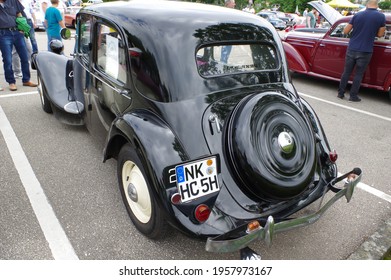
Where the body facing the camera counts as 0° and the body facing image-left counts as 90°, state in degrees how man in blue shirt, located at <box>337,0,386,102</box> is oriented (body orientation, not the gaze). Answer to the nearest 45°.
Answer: approximately 180°

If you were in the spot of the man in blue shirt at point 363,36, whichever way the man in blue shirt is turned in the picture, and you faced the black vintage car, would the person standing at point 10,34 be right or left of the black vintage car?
right

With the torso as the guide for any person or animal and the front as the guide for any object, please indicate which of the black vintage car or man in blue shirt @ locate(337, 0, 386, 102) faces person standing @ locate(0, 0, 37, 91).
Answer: the black vintage car

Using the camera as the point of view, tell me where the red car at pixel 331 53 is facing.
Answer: facing away from the viewer and to the left of the viewer

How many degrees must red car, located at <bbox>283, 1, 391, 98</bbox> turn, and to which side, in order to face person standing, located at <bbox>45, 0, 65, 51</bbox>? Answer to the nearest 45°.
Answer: approximately 45° to its left

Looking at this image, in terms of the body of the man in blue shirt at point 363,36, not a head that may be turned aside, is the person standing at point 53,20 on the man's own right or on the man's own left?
on the man's own left

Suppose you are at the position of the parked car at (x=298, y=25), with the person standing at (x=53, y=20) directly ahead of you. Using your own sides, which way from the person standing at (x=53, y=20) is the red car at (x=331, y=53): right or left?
left

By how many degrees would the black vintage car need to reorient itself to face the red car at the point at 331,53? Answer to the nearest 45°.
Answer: approximately 90° to its right

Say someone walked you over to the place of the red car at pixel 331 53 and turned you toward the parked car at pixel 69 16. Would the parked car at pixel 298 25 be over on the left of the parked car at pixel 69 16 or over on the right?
right

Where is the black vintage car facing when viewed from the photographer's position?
facing away from the viewer and to the left of the viewer

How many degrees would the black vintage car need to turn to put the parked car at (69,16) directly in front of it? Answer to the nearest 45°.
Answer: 0° — it already faces it

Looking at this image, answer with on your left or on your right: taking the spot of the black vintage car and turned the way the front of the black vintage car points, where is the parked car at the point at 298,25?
on your right
